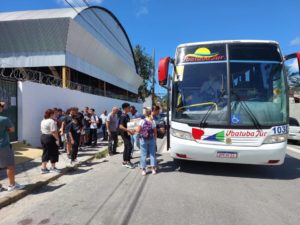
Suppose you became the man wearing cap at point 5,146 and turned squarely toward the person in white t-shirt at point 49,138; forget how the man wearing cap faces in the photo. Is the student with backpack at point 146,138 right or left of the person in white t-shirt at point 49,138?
right

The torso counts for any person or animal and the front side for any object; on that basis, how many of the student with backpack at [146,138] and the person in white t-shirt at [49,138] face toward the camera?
0

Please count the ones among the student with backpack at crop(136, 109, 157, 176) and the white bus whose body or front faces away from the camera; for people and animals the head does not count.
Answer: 1

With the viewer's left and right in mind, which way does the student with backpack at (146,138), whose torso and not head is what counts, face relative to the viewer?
facing away from the viewer

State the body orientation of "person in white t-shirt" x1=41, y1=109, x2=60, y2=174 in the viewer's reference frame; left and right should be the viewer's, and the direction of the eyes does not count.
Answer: facing away from the viewer and to the right of the viewer

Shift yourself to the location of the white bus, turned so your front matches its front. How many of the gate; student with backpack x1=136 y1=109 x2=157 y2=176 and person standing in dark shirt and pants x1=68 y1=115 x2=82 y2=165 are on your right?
3

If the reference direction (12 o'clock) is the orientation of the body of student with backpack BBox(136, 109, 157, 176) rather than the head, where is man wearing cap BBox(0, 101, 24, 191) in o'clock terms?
The man wearing cap is roughly at 8 o'clock from the student with backpack.

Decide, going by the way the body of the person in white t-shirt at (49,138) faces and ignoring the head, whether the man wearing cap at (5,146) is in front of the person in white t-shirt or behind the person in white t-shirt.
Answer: behind

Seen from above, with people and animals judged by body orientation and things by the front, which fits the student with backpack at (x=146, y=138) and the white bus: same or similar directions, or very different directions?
very different directions

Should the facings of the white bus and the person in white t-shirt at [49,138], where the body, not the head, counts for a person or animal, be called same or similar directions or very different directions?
very different directions

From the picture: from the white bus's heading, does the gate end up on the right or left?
on its right

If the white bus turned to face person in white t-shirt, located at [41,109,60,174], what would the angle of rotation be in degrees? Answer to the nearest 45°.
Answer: approximately 90° to its right

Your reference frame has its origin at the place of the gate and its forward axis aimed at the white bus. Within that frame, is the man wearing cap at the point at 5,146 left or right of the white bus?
right
